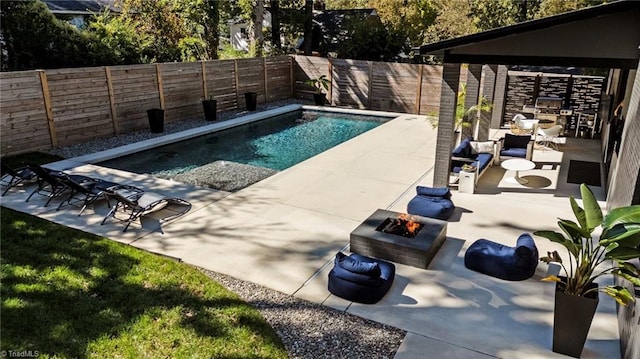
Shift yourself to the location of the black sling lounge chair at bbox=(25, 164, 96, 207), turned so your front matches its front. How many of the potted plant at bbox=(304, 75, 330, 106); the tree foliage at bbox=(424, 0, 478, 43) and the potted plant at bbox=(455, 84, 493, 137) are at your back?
0

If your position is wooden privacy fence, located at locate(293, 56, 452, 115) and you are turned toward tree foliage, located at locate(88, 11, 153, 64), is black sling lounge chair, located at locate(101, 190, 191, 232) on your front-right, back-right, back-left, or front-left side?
front-left

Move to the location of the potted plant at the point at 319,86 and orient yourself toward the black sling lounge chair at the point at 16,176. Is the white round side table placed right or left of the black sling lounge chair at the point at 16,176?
left

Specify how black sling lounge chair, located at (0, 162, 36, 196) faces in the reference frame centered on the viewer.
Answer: facing away from the viewer and to the right of the viewer

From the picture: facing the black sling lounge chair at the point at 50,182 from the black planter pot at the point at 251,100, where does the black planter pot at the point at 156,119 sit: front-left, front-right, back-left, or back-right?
front-right

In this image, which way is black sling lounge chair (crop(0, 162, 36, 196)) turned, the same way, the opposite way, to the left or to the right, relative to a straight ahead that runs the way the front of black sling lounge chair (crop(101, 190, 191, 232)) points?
the same way

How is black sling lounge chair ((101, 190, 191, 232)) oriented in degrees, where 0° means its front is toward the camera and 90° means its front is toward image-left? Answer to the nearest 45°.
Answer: approximately 225°

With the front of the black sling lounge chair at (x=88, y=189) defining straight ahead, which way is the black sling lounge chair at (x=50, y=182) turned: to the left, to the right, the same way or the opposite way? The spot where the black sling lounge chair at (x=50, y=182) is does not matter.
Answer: the same way

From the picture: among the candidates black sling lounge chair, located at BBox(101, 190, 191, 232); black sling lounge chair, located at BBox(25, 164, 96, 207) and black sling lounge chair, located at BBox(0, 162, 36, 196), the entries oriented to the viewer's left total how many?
0

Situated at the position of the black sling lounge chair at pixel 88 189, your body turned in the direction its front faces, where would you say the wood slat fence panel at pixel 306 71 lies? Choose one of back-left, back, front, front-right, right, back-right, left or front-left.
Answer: front

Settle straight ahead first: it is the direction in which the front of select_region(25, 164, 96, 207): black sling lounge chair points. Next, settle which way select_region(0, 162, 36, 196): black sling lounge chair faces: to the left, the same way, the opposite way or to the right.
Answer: the same way

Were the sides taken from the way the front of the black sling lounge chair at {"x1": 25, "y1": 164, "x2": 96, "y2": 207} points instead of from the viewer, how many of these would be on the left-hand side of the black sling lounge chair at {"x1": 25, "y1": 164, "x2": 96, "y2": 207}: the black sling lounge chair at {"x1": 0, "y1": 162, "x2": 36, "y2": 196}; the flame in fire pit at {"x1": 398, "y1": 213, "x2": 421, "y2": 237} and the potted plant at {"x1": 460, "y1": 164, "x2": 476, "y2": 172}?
1

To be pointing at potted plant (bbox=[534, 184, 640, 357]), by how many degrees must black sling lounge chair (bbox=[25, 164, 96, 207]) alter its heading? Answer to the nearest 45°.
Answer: approximately 90° to its right
